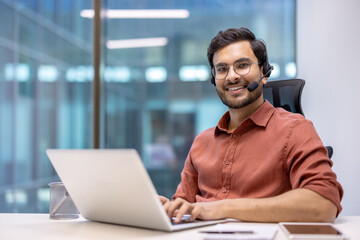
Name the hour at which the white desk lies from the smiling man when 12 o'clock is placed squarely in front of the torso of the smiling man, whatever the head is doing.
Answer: The white desk is roughly at 12 o'clock from the smiling man.

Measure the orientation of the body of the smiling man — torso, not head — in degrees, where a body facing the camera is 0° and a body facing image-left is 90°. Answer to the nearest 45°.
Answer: approximately 45°

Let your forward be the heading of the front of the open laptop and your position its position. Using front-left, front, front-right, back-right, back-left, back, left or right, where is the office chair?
front

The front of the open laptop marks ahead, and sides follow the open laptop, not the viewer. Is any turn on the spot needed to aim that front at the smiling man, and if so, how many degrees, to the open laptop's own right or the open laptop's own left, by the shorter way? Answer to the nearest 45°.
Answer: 0° — it already faces them

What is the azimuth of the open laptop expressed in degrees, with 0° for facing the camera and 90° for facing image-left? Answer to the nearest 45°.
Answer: approximately 225°

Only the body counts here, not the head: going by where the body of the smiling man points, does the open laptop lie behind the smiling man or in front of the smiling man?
in front

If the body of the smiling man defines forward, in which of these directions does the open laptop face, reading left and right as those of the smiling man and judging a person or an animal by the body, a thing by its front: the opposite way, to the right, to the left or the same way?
the opposite way
